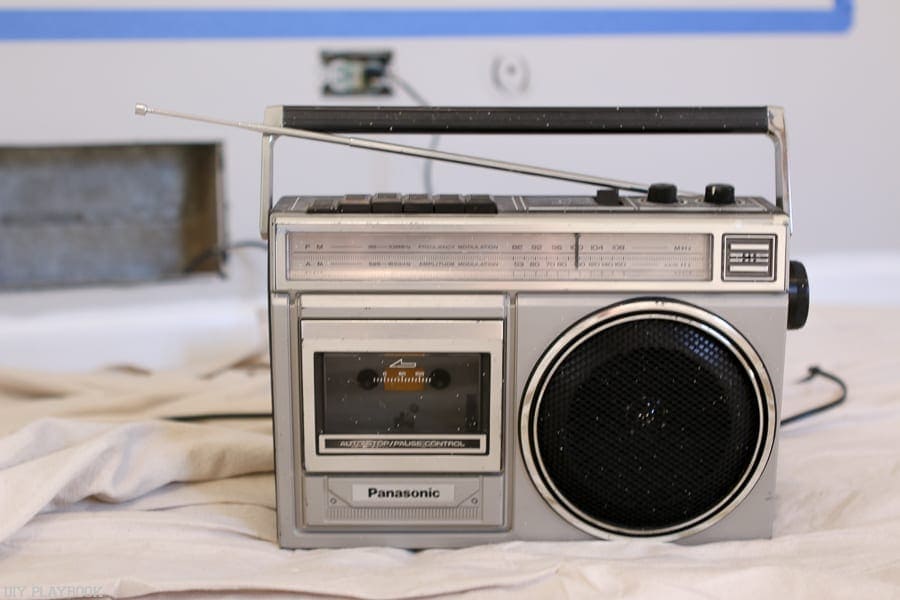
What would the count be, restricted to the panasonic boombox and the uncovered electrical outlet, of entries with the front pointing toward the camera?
2

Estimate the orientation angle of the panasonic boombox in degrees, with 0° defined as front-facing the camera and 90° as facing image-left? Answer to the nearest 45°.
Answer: approximately 0°

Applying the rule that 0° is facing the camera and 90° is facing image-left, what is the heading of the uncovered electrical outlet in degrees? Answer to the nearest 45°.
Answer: approximately 0°

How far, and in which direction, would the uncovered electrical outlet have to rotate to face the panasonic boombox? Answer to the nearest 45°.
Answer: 0° — it already faces it
